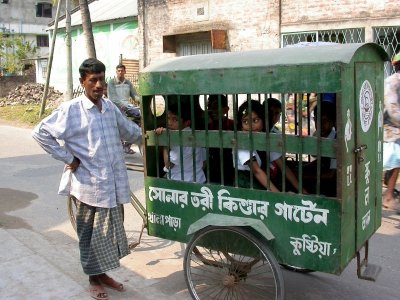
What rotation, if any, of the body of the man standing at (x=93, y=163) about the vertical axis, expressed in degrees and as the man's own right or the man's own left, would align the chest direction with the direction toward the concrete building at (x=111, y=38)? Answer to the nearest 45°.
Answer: approximately 135° to the man's own left

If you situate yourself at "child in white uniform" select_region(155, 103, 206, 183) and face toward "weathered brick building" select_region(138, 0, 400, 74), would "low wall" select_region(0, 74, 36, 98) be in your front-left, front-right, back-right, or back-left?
front-left

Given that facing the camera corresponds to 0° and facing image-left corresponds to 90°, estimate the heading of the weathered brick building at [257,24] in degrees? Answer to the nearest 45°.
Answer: approximately 0°

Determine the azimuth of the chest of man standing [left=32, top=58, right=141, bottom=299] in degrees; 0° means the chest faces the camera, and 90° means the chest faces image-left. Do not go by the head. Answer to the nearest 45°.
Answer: approximately 315°

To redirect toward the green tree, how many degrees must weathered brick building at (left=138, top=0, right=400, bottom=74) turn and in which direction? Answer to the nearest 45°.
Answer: approximately 135° to its right

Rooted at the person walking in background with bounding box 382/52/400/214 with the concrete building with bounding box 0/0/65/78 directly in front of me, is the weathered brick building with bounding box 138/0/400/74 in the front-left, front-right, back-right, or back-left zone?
front-right

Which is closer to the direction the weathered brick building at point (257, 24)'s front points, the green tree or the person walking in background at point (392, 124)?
the person walking in background

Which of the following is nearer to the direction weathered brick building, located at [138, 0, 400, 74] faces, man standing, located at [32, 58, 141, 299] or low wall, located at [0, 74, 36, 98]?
the man standing

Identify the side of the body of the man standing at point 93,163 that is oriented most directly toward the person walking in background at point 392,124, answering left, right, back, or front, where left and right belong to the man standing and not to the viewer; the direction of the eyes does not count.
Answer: left

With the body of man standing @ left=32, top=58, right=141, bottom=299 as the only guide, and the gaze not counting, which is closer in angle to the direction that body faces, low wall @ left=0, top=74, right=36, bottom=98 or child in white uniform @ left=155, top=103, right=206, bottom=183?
the child in white uniform
